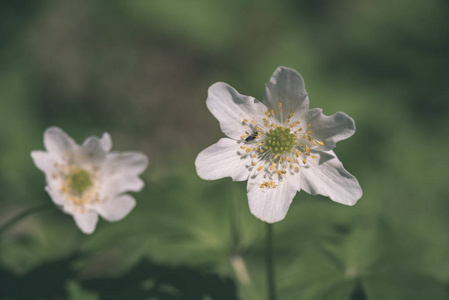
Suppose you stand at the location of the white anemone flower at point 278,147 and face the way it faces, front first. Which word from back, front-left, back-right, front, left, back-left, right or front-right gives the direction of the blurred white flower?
right

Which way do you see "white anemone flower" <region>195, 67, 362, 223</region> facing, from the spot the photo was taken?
facing the viewer
